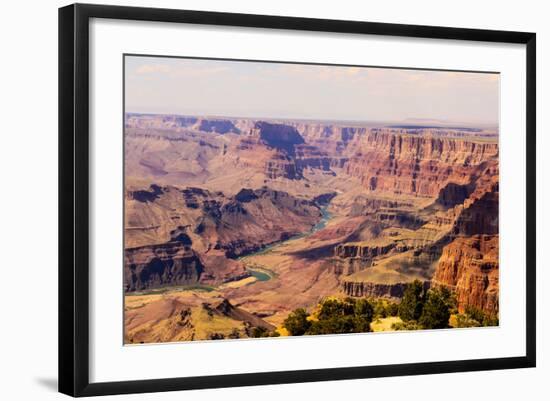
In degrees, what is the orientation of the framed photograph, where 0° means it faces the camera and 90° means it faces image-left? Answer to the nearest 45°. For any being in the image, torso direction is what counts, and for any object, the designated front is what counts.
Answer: approximately 315°
